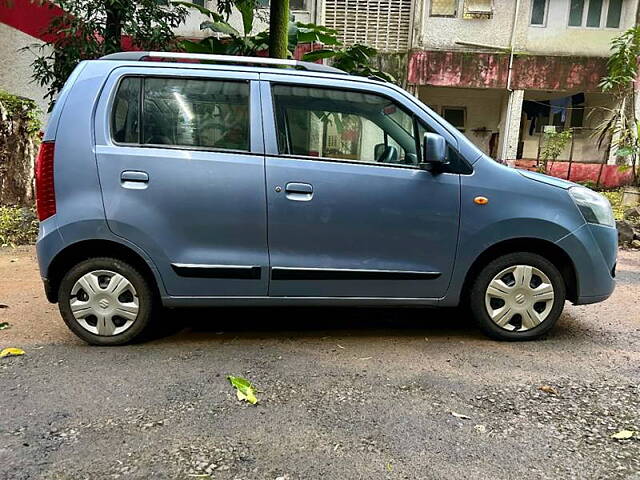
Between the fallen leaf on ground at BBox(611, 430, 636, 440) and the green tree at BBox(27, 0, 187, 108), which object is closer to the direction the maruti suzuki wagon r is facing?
the fallen leaf on ground

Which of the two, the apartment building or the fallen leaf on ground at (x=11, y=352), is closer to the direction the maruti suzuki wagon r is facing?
the apartment building

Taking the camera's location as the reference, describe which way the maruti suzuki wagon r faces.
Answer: facing to the right of the viewer

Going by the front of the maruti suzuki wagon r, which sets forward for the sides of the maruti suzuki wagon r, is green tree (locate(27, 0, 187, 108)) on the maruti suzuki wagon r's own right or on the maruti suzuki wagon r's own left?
on the maruti suzuki wagon r's own left

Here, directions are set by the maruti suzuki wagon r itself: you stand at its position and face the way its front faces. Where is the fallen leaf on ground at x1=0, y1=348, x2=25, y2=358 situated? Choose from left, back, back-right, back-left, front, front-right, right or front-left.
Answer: back

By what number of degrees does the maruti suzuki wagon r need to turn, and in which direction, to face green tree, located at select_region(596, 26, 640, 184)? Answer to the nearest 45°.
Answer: approximately 45° to its left

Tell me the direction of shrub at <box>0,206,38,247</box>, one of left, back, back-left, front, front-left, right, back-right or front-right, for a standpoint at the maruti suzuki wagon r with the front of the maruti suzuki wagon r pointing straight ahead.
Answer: back-left
